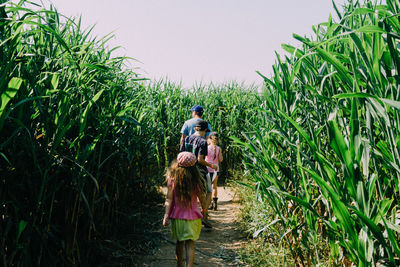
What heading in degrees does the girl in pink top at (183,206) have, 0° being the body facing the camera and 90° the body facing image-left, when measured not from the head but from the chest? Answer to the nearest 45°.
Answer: approximately 180°

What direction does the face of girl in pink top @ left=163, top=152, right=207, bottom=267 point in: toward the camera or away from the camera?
away from the camera
